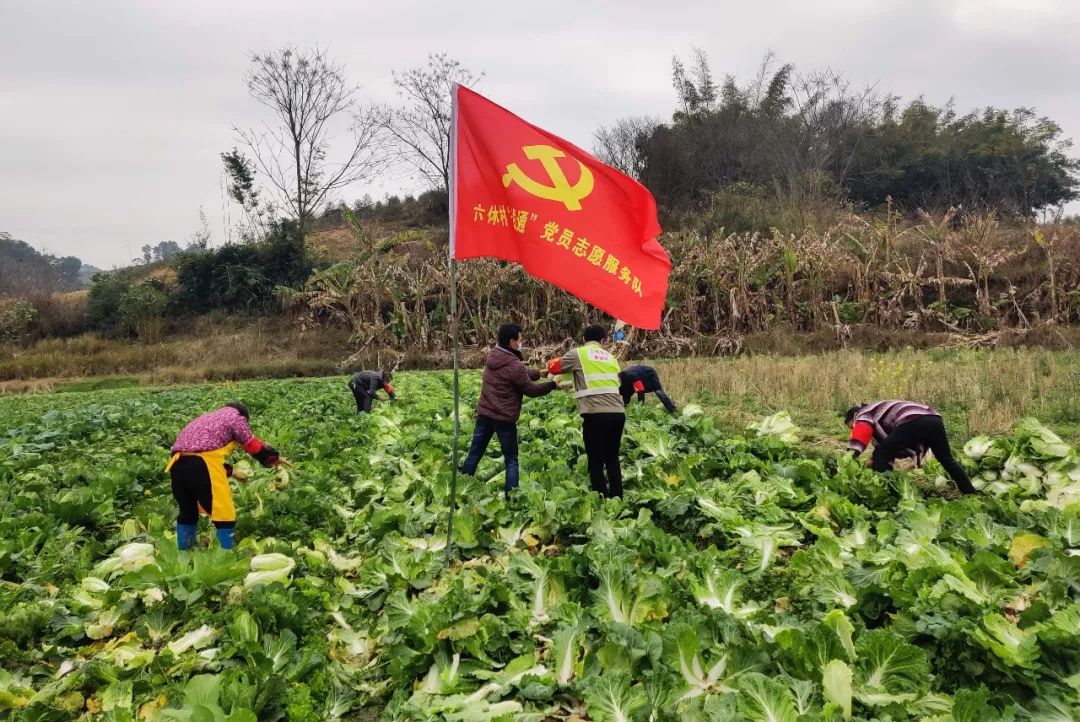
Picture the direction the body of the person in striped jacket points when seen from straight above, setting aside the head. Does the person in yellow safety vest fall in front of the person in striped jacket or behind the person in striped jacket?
in front

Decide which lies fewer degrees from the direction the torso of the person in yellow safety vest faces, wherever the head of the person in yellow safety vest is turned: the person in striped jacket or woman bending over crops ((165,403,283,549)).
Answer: the woman bending over crops

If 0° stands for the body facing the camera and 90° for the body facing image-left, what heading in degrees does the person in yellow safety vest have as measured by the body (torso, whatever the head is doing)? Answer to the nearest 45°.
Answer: approximately 135°

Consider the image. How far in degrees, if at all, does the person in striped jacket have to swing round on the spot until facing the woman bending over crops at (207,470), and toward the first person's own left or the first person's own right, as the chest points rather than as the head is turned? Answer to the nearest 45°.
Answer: approximately 45° to the first person's own left

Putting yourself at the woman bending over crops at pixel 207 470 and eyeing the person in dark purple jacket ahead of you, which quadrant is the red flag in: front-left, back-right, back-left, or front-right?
front-right

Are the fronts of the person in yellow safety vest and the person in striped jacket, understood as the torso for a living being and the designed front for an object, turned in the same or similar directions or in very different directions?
same or similar directions

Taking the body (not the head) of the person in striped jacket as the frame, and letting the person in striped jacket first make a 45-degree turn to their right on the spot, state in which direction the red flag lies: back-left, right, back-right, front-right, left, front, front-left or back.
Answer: left

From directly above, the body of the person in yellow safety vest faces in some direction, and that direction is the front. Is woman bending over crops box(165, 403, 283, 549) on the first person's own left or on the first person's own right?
on the first person's own left

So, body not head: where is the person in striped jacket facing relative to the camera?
to the viewer's left

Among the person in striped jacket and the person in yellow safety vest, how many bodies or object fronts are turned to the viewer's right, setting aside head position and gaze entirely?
0

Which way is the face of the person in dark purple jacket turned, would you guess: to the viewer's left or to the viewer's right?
to the viewer's right
